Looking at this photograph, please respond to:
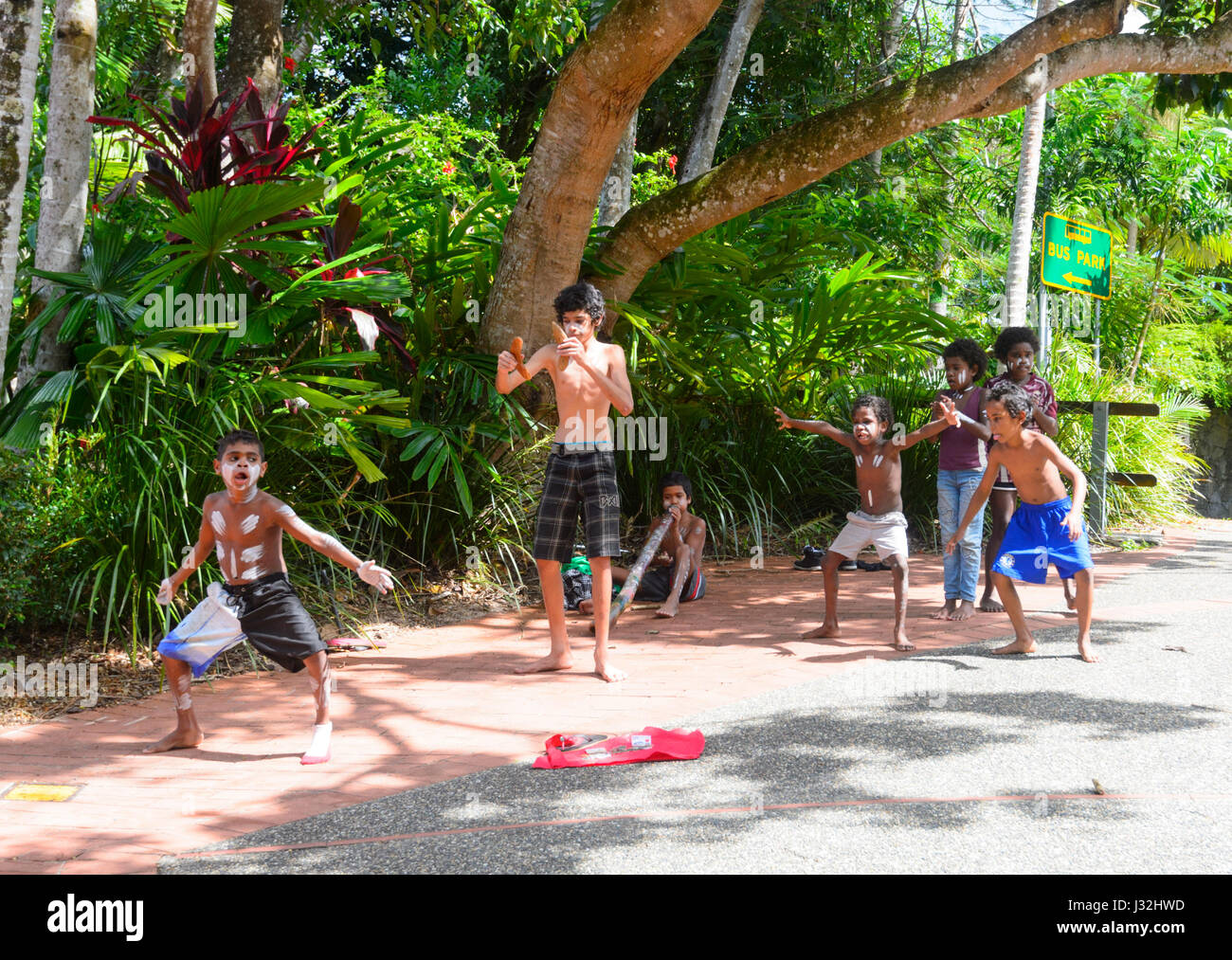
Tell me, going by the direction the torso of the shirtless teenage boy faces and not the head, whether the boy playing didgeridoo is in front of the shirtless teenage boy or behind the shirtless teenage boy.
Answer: behind

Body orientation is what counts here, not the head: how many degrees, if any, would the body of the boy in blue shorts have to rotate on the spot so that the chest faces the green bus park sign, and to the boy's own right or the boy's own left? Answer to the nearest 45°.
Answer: approximately 135° to the boy's own right

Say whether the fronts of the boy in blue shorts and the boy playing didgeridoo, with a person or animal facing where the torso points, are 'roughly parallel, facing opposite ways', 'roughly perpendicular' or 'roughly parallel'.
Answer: roughly parallel

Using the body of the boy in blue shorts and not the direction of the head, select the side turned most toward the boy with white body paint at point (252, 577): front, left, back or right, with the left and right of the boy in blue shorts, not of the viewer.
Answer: front

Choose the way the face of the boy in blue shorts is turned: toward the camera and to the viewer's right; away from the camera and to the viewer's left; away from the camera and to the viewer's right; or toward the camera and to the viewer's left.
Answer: toward the camera and to the viewer's left

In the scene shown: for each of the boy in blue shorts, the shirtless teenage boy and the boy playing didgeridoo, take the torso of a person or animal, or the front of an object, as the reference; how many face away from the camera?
0

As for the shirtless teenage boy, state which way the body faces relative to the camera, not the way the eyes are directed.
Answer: toward the camera

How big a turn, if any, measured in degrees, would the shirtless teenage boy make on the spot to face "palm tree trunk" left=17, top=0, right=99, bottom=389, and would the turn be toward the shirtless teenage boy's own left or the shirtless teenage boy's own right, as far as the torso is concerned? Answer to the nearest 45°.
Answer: approximately 90° to the shirtless teenage boy's own right

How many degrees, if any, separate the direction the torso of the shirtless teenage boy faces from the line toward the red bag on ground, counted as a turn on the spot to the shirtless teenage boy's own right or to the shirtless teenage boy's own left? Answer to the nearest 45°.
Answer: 0° — they already face it

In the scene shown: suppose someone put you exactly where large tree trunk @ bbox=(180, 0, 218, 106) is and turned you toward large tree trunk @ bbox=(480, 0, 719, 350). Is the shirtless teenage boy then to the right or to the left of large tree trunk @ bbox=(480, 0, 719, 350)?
right

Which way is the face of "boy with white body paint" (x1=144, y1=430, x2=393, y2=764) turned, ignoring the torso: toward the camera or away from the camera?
toward the camera

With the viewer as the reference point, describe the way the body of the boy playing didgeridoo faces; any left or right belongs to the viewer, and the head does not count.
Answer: facing the viewer and to the left of the viewer

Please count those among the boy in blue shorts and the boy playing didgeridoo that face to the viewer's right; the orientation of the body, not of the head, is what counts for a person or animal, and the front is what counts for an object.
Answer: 0
